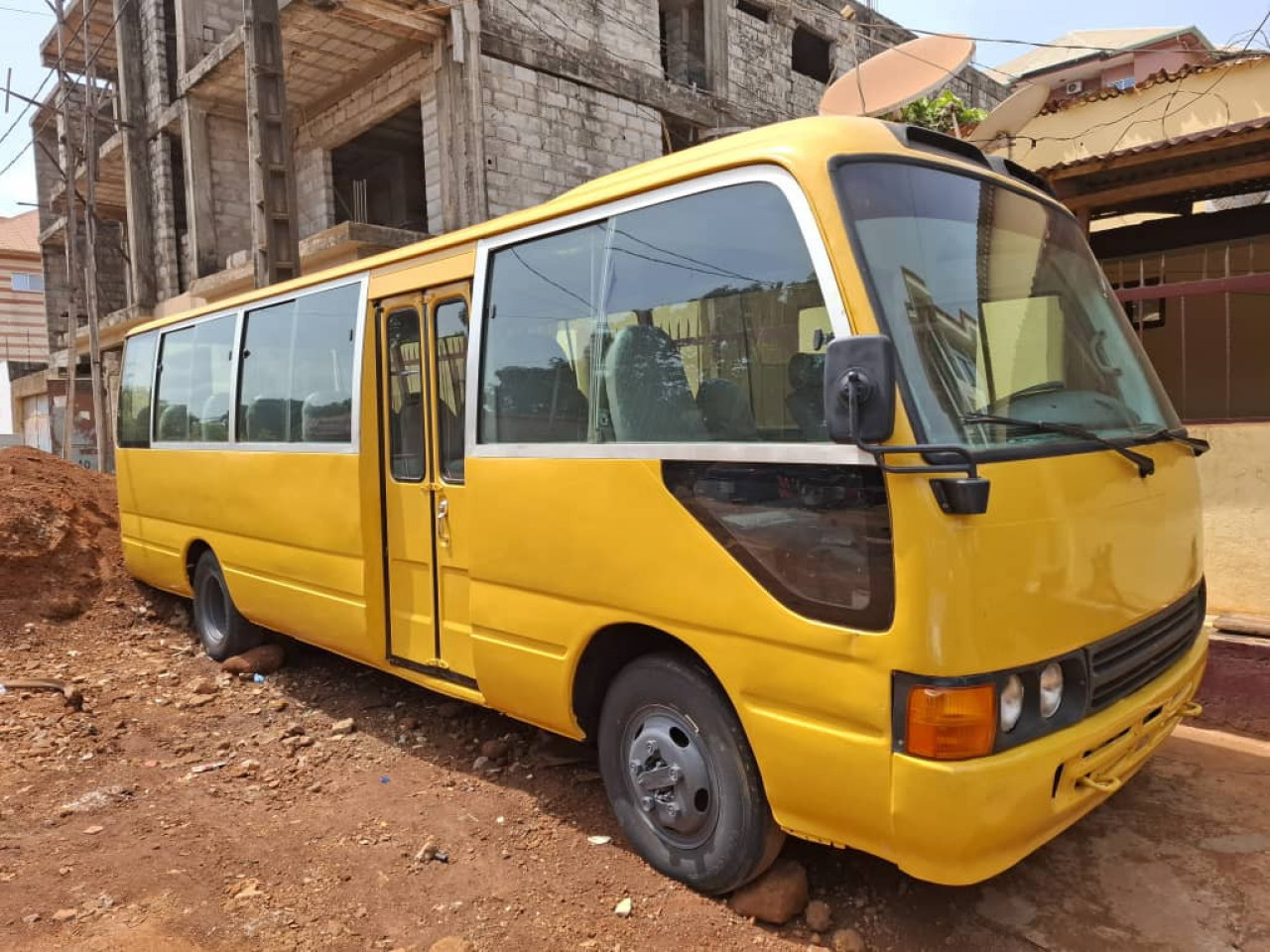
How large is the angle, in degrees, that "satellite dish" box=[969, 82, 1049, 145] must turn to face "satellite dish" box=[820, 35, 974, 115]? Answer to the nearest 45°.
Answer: approximately 90° to its left

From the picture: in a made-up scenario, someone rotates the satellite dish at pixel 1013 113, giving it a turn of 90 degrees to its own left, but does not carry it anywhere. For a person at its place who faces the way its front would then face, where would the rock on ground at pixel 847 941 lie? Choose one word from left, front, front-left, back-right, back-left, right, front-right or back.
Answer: front-left

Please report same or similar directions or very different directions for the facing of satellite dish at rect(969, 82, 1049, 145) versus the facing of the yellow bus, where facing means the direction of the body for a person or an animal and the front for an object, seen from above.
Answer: very different directions

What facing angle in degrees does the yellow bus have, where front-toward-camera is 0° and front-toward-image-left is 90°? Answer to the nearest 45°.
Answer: approximately 315°

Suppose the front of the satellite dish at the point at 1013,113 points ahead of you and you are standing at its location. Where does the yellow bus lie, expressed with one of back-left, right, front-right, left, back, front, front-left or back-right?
back-left

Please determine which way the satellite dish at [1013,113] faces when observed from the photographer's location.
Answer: facing away from the viewer and to the left of the viewer

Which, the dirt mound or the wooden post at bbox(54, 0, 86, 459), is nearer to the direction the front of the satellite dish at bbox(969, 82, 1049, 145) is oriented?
the wooden post

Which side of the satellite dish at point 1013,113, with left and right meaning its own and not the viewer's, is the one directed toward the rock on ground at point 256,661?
left
